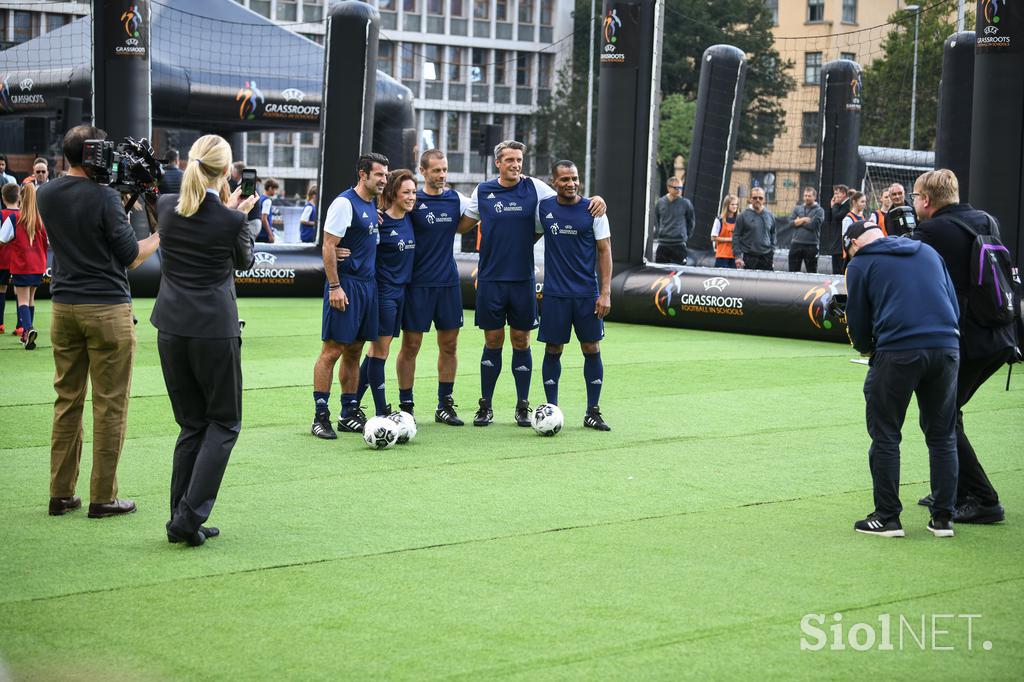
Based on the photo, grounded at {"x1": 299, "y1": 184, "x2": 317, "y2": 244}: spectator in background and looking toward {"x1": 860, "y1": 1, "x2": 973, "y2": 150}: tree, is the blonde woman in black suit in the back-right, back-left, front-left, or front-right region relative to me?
back-right

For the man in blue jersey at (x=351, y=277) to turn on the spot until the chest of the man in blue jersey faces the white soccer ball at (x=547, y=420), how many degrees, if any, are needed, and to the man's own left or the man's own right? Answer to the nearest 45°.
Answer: approximately 45° to the man's own left

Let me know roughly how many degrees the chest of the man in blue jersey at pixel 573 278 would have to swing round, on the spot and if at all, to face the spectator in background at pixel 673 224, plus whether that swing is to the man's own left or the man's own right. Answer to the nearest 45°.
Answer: approximately 180°

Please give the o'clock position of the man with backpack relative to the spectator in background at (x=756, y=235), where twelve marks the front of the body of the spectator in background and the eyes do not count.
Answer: The man with backpack is roughly at 12 o'clock from the spectator in background.

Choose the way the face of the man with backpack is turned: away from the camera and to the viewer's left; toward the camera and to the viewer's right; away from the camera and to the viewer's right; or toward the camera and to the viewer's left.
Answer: away from the camera and to the viewer's left

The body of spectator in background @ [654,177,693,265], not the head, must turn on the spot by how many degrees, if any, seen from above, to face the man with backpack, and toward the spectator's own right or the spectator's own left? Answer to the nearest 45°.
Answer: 0° — they already face them

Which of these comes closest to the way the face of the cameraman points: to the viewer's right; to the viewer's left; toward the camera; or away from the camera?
away from the camera

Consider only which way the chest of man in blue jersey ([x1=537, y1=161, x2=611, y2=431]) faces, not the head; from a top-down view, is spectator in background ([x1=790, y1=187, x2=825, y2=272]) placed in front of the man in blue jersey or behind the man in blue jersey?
behind
